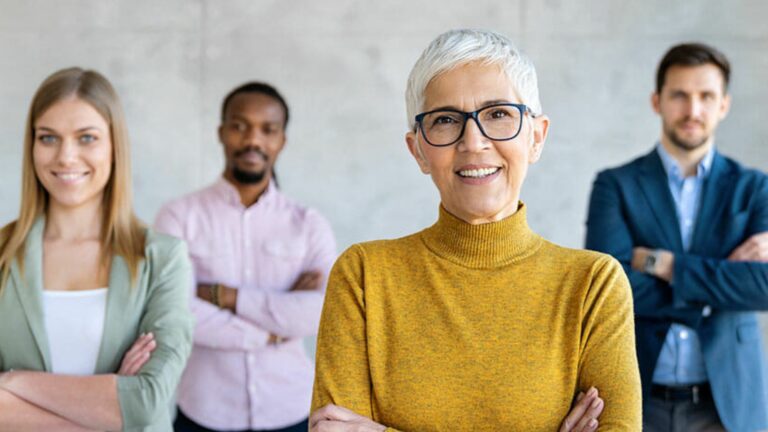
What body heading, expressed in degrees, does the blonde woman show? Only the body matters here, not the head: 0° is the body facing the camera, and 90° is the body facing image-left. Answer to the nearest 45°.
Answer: approximately 0°

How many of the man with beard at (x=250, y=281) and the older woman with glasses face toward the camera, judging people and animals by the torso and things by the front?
2

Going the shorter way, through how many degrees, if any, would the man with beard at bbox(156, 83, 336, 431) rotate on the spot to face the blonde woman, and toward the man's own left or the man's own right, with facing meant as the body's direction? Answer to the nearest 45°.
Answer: approximately 45° to the man's own right

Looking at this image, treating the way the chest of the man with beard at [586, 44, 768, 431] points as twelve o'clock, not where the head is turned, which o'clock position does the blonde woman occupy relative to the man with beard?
The blonde woman is roughly at 2 o'clock from the man with beard.

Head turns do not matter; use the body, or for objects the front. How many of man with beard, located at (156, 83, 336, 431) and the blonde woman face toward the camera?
2

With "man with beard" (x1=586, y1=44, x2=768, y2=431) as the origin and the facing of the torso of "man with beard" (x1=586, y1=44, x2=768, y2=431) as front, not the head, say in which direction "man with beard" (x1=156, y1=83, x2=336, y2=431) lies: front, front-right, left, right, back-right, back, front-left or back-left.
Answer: right

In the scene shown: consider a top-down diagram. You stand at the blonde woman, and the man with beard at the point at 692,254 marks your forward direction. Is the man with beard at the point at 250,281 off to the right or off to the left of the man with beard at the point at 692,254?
left

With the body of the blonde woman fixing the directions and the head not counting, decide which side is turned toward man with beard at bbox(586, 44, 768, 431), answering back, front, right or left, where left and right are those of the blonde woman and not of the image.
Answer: left
